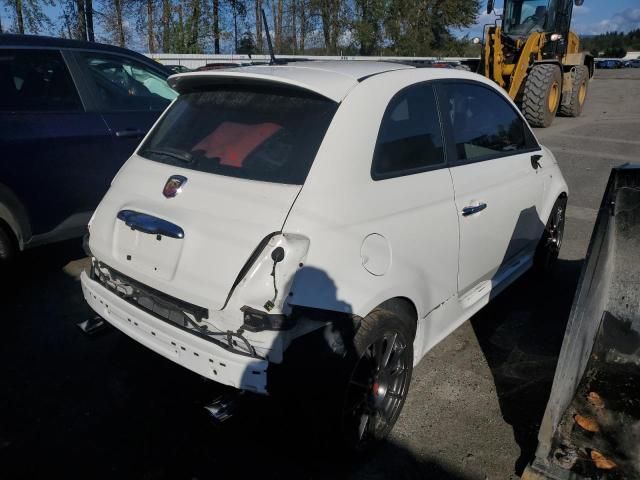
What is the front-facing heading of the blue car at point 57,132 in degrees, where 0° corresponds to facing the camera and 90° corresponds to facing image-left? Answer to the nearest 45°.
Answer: approximately 225°

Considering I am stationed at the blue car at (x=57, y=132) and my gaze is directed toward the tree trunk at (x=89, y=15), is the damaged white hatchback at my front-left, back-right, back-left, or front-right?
back-right

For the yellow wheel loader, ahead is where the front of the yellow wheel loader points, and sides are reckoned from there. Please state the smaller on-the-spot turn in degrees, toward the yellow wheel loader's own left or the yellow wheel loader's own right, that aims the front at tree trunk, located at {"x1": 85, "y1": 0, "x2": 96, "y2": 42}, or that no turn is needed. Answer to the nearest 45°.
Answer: approximately 45° to the yellow wheel loader's own right

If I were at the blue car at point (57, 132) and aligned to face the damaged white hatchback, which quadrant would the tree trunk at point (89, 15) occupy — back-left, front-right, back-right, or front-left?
back-left

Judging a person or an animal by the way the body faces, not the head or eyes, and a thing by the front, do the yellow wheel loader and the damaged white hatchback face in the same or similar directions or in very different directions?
very different directions

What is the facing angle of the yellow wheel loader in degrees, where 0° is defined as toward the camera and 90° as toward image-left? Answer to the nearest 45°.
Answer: approximately 45°

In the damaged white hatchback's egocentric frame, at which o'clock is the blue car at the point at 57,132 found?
The blue car is roughly at 9 o'clock from the damaged white hatchback.

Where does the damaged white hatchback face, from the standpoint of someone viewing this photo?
facing away from the viewer and to the right of the viewer
